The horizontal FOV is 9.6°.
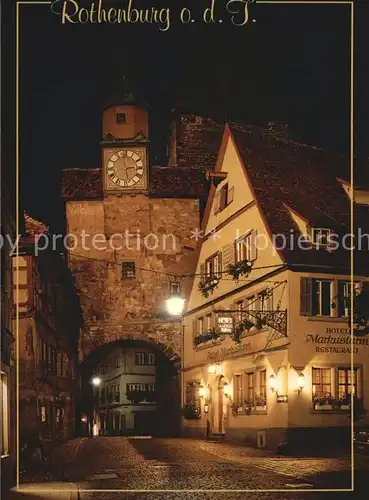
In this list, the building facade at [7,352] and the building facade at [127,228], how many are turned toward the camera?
1

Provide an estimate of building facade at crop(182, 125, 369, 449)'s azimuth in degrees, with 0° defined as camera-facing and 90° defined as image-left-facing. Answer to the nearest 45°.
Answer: approximately 45°

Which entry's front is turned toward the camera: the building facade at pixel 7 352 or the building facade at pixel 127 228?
the building facade at pixel 127 228

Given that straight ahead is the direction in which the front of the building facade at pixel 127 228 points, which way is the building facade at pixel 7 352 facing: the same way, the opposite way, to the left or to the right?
to the left

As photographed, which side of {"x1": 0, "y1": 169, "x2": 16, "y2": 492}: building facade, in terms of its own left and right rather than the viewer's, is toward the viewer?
right

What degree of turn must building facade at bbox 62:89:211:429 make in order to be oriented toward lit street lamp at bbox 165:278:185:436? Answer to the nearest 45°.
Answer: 0° — it already faces it

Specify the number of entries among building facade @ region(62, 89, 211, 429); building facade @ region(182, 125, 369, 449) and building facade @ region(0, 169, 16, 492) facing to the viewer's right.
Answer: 1

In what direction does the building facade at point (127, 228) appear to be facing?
toward the camera

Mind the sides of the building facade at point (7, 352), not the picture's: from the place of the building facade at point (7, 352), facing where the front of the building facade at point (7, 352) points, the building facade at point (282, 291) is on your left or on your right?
on your left
